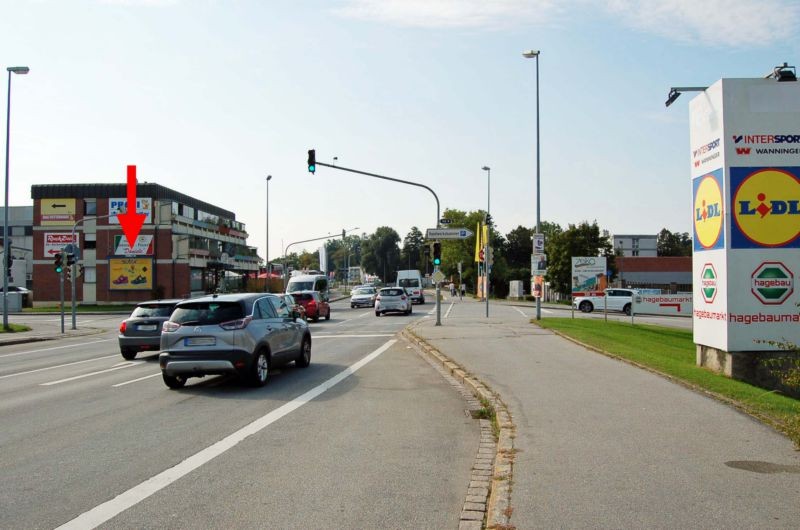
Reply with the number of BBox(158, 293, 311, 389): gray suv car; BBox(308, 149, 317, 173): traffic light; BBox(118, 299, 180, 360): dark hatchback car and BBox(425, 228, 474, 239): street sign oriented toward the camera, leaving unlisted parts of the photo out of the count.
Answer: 2

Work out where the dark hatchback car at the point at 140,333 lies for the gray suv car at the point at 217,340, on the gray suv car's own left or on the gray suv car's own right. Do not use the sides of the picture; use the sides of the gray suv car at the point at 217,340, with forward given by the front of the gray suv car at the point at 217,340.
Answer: on the gray suv car's own left

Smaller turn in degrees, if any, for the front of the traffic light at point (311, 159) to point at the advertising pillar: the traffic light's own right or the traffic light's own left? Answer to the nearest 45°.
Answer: approximately 45° to the traffic light's own left

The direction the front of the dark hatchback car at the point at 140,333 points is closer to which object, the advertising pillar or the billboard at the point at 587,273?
the billboard

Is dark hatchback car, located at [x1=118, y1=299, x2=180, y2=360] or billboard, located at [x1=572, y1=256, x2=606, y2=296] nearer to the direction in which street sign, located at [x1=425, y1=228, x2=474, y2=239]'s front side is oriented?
the dark hatchback car

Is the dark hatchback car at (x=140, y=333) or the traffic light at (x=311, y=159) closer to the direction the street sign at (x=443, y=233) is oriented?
the dark hatchback car

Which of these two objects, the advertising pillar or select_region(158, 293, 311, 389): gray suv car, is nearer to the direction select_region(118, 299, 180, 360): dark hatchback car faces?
the advertising pillar

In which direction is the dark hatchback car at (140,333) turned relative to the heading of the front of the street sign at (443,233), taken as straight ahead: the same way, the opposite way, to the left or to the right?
the opposite way

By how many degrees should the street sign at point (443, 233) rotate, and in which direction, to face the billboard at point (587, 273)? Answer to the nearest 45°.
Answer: approximately 135° to its left

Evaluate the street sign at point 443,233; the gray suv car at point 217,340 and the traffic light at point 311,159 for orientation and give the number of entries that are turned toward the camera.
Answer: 2
